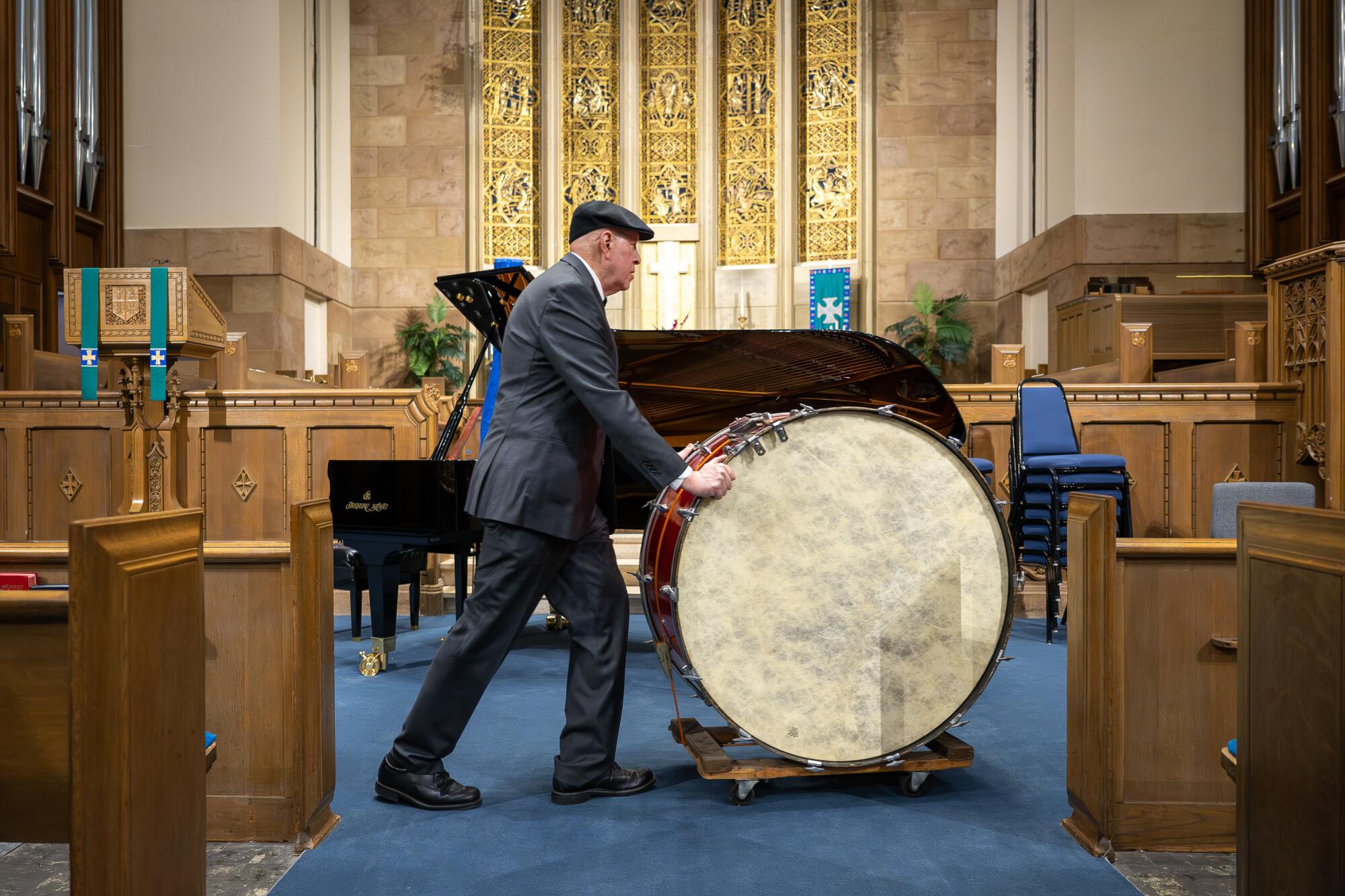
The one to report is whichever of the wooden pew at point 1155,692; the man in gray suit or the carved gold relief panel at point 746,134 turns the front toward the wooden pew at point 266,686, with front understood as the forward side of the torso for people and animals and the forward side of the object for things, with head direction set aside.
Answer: the carved gold relief panel

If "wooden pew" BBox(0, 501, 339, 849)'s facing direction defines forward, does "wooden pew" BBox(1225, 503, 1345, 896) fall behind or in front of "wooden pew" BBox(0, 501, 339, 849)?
behind

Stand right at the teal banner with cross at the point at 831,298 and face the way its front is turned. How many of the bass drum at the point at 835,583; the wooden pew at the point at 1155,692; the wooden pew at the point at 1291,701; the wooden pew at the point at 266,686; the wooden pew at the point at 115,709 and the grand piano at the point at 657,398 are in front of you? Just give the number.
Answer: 6

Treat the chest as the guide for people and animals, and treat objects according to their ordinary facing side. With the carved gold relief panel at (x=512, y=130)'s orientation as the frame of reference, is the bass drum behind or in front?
in front

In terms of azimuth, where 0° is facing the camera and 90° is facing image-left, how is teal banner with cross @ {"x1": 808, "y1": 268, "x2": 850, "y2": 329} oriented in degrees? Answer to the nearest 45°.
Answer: approximately 0°

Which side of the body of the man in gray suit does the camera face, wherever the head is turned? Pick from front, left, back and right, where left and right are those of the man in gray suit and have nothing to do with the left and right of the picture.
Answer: right

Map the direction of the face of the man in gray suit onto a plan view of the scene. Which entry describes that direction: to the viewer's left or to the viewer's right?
to the viewer's right

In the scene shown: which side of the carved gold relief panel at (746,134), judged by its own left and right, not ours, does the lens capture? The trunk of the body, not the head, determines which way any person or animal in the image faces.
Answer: front

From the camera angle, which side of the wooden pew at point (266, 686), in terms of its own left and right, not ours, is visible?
back

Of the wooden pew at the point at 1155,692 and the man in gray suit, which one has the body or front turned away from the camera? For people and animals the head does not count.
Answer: the wooden pew

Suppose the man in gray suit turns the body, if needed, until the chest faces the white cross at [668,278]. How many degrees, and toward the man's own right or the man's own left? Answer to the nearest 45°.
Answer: approximately 90° to the man's own left

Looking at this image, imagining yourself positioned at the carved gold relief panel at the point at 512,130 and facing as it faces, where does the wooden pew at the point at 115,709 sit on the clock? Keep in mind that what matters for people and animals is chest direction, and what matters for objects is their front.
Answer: The wooden pew is roughly at 12 o'clock from the carved gold relief panel.

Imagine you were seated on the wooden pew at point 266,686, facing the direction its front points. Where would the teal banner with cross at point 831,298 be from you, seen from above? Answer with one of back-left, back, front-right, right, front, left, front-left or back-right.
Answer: front-right

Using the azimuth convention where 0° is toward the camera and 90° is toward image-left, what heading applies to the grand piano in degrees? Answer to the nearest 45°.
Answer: approximately 90°

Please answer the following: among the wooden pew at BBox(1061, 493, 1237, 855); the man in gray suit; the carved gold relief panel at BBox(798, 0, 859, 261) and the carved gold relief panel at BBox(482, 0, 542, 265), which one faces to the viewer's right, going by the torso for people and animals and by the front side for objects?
the man in gray suit

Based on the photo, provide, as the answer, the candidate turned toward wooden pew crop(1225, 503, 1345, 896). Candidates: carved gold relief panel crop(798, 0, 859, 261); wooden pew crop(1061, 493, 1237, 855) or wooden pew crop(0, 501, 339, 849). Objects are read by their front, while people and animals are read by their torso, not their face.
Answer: the carved gold relief panel

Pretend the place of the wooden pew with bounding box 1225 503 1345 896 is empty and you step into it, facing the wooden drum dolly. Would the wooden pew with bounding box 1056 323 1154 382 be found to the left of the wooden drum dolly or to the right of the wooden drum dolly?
right

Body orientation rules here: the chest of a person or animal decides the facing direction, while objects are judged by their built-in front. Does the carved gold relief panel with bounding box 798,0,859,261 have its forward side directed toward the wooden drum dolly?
yes

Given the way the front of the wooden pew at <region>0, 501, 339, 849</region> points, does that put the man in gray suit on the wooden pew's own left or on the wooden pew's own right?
on the wooden pew's own right
